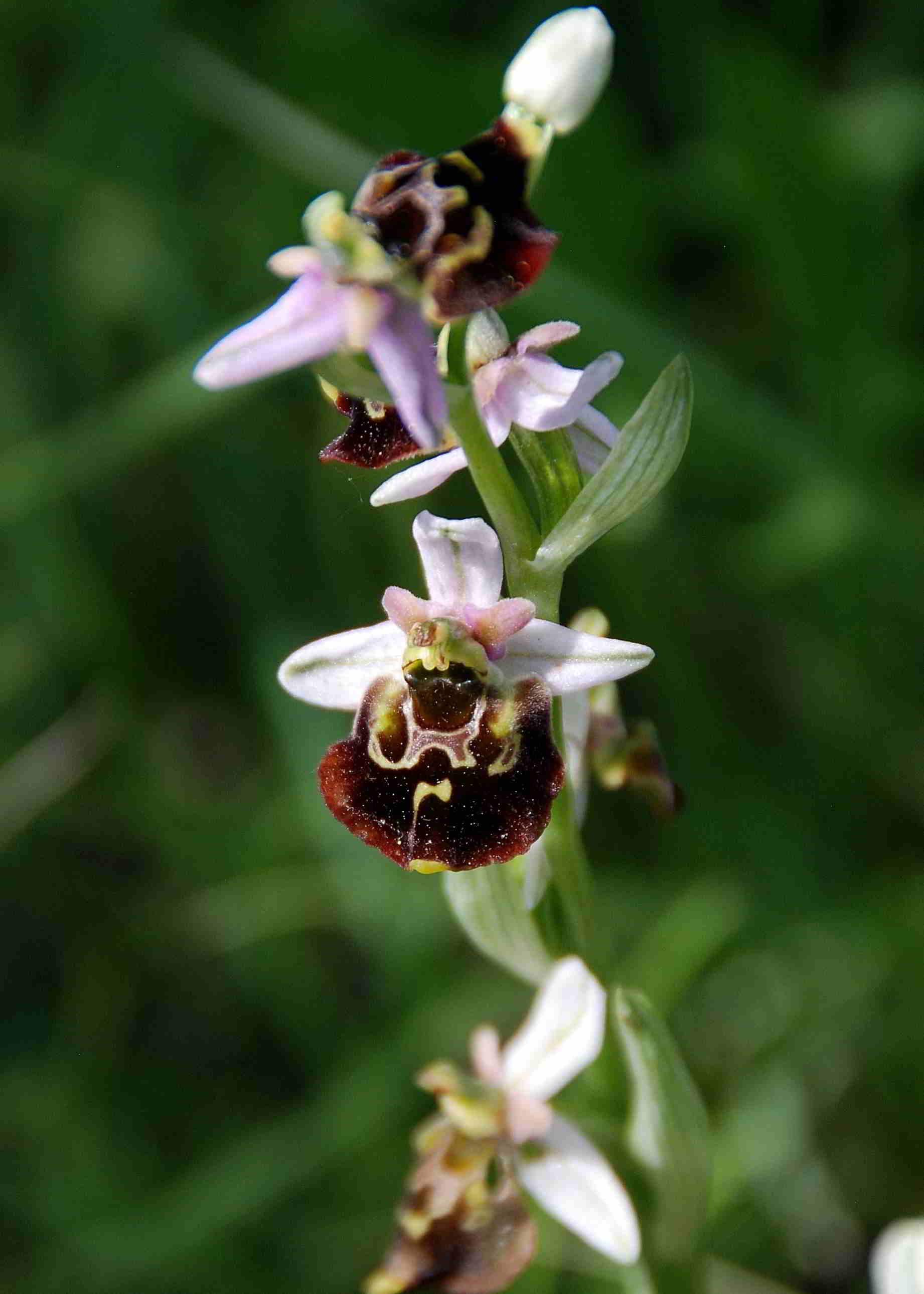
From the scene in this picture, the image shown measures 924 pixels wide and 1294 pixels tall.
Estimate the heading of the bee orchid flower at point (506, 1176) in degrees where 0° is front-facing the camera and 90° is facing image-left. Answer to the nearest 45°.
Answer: approximately 45°

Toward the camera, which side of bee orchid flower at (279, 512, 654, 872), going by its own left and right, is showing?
front

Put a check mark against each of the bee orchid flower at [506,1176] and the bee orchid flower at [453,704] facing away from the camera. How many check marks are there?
0

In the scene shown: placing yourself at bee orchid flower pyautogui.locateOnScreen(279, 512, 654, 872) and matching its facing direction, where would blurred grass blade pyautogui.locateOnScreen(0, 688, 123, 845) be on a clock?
The blurred grass blade is roughly at 5 o'clock from the bee orchid flower.
